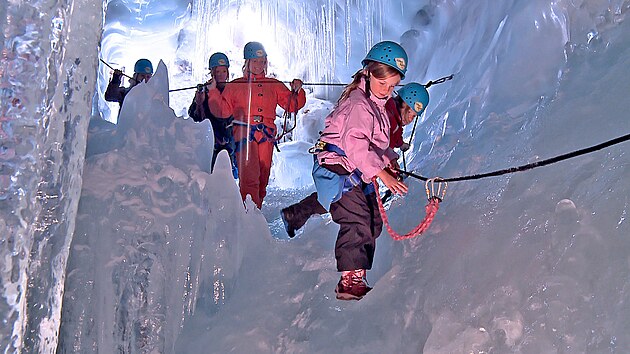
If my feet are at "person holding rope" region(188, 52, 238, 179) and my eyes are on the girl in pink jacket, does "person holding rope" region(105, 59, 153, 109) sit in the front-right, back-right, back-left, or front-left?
back-right

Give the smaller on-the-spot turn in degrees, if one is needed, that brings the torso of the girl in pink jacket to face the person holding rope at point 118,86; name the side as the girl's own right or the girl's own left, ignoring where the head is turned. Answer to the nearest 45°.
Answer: approximately 180°

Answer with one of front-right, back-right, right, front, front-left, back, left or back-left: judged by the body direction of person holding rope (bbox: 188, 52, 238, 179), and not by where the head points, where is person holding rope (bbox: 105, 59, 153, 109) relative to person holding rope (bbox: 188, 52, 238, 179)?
back-right

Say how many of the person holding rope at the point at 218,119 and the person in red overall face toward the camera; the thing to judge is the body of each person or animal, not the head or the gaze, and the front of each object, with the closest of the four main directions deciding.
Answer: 2

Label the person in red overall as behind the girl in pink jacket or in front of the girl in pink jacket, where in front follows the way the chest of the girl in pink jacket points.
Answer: behind

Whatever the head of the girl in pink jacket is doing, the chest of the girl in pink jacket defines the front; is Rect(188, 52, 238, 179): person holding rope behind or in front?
behind

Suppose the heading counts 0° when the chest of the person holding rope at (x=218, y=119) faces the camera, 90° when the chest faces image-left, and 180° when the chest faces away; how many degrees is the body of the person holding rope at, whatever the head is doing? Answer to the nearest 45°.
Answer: approximately 0°
